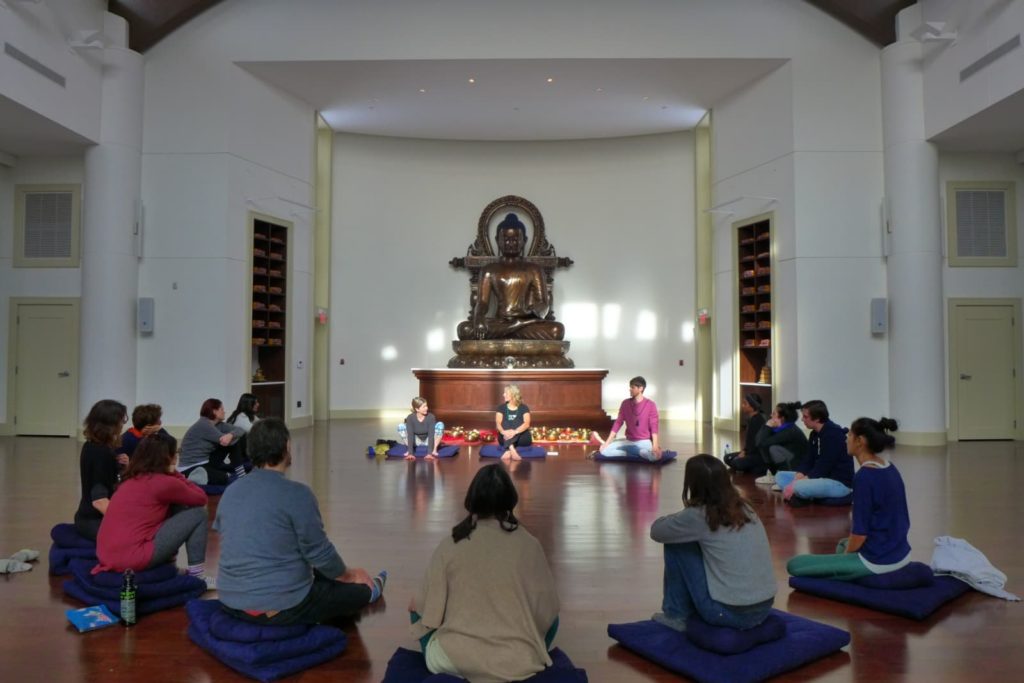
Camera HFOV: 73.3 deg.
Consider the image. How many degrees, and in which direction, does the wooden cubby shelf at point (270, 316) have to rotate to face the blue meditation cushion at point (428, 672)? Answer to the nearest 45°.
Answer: approximately 45° to its right

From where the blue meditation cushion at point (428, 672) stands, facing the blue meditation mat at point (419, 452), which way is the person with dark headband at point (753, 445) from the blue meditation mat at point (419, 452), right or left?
right

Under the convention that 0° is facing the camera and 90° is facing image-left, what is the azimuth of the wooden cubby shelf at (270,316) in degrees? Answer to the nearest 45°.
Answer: approximately 315°

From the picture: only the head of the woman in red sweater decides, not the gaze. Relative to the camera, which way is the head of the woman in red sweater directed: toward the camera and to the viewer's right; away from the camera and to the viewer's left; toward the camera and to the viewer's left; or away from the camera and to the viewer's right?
away from the camera and to the viewer's right

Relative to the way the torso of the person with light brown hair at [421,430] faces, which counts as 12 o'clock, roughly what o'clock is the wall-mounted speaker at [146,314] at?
The wall-mounted speaker is roughly at 4 o'clock from the person with light brown hair.

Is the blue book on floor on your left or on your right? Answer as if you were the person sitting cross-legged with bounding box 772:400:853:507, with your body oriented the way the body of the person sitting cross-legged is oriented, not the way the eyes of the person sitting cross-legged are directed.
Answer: on your left

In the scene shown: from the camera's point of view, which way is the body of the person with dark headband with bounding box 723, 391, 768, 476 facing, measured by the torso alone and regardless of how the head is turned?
to the viewer's left

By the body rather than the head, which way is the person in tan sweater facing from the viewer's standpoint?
away from the camera
